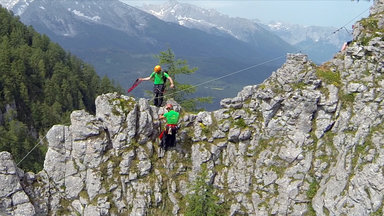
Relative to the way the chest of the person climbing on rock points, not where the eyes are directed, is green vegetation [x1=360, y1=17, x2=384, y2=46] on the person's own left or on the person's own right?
on the person's own right

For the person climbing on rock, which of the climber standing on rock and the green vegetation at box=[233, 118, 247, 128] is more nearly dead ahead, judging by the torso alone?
the climber standing on rock

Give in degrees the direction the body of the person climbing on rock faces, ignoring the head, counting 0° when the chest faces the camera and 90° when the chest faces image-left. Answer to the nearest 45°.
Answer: approximately 135°

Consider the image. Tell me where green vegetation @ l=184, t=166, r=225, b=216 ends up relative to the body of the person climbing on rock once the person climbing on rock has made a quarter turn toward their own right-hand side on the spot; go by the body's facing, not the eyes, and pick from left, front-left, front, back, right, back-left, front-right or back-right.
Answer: right

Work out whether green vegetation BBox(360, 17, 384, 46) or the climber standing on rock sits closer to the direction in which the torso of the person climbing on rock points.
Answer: the climber standing on rock

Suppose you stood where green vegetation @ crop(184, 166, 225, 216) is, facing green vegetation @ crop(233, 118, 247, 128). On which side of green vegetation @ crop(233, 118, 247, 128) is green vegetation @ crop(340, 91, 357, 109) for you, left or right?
right

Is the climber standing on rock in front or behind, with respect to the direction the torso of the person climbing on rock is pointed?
in front

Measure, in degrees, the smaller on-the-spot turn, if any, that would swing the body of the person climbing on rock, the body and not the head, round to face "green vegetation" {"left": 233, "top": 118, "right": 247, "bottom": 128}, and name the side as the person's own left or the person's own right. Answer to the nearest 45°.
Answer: approximately 135° to the person's own right
